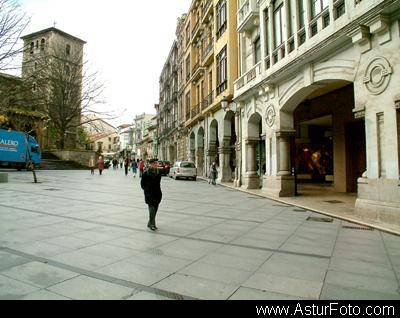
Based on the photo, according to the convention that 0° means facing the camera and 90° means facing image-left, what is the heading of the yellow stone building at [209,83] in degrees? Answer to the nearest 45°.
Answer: approximately 45°

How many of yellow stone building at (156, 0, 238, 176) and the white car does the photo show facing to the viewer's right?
0

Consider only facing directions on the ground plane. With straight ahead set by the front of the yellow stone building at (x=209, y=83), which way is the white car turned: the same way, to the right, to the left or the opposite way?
to the right

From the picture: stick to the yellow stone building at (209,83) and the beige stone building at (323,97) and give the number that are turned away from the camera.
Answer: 0

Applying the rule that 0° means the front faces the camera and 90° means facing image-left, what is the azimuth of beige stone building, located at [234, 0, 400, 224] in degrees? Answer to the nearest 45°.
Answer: approximately 45°

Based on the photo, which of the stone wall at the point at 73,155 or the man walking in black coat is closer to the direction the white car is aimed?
the stone wall

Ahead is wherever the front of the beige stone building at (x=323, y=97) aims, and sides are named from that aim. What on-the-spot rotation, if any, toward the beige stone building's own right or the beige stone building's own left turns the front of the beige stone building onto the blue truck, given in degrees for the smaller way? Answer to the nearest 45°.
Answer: approximately 45° to the beige stone building's own right

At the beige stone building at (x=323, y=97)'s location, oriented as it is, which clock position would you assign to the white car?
The white car is roughly at 3 o'clock from the beige stone building.

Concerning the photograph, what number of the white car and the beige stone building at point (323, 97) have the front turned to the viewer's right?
0
